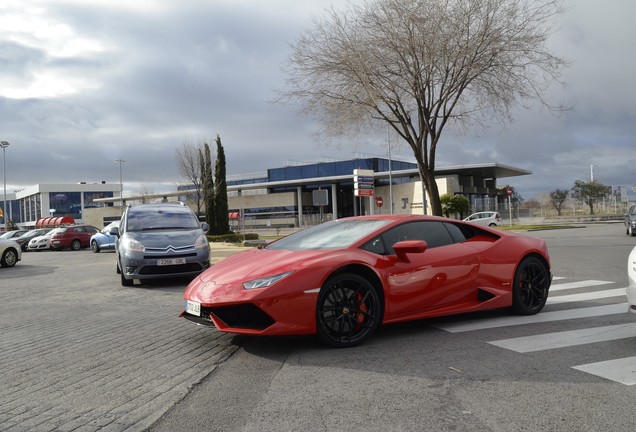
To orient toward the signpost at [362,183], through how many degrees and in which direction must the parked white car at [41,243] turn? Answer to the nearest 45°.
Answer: approximately 90° to its left

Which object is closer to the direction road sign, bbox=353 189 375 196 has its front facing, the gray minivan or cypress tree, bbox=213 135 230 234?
the gray minivan

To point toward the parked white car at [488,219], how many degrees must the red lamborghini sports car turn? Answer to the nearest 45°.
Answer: approximately 135° to its right

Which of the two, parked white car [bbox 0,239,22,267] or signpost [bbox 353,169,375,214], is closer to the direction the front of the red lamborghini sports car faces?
the parked white car

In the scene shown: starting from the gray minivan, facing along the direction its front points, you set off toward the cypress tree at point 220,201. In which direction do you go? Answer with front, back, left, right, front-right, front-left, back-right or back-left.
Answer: back

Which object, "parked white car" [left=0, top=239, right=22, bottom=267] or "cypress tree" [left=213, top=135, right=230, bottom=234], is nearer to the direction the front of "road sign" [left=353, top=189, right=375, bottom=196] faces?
the parked white car

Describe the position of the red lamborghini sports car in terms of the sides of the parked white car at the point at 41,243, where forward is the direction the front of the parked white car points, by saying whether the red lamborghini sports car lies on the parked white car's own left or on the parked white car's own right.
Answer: on the parked white car's own left

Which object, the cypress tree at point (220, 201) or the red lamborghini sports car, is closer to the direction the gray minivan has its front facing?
the red lamborghini sports car

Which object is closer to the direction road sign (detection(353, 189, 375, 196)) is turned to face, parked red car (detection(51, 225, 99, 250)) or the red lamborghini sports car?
the red lamborghini sports car

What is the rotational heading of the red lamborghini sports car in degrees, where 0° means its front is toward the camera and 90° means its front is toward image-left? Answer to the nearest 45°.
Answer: approximately 45°

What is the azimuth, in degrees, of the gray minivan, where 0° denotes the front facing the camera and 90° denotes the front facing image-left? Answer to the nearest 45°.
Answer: approximately 0°

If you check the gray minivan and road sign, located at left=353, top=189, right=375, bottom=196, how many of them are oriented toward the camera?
2

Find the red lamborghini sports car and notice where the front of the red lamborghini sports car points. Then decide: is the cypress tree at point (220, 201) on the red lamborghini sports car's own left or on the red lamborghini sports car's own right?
on the red lamborghini sports car's own right
